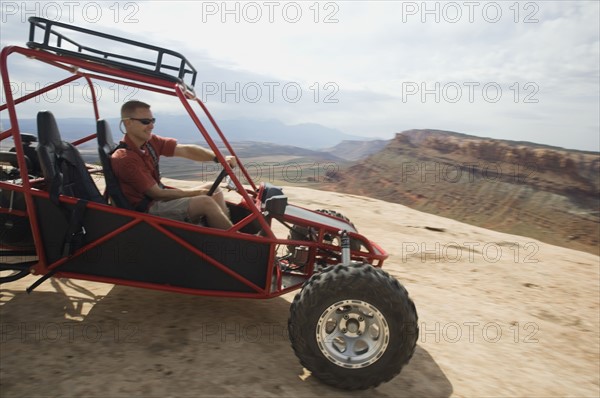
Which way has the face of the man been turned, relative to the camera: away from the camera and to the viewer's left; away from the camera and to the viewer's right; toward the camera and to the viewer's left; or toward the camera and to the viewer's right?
toward the camera and to the viewer's right

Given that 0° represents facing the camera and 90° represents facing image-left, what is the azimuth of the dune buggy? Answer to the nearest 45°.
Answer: approximately 270°
